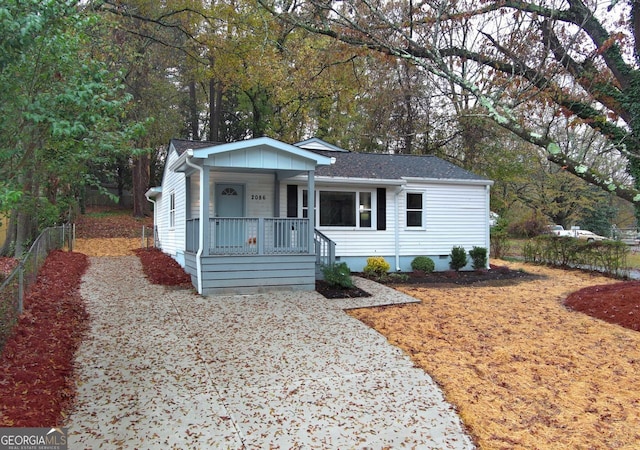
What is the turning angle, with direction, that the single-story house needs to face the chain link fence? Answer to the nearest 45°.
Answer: approximately 45° to its right

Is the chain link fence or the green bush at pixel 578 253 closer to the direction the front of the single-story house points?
the chain link fence

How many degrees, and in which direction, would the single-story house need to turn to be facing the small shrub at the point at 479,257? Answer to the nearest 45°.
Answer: approximately 90° to its left

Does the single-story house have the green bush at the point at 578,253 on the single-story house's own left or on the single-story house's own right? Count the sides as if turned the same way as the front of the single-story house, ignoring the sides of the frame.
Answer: on the single-story house's own left

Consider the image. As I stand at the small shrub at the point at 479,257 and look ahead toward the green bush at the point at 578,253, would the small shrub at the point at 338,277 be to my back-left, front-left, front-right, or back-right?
back-right

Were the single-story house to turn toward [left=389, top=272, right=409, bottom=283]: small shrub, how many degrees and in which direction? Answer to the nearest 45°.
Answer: approximately 90° to its left

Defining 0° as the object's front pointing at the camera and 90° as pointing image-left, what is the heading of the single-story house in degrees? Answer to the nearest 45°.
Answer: approximately 0°
